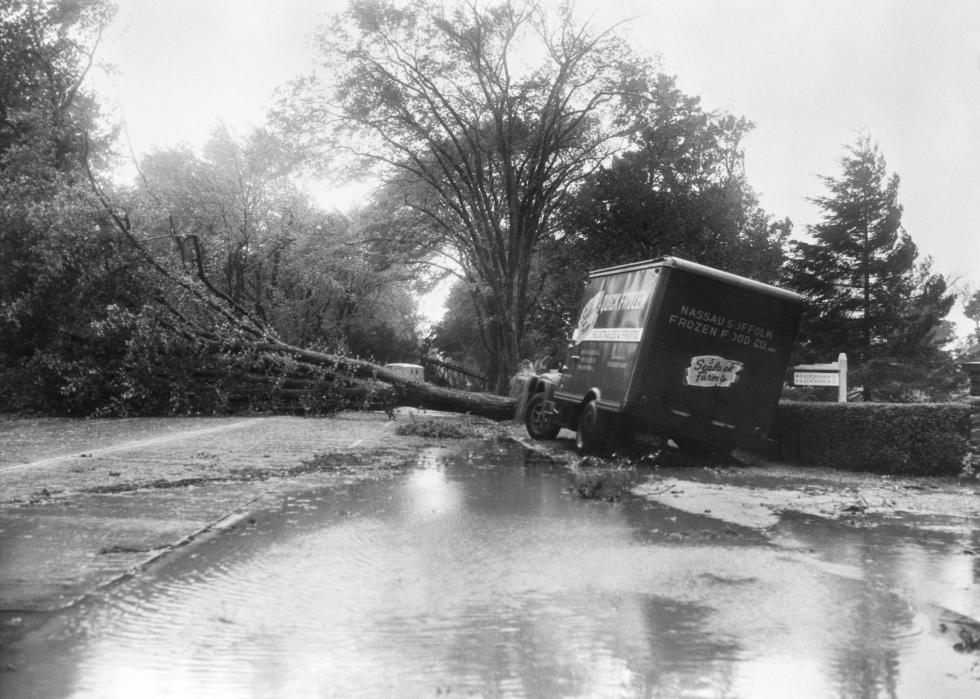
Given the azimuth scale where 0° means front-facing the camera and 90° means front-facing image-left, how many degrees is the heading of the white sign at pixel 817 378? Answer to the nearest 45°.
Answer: approximately 0°

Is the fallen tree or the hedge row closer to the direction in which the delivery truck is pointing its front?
the fallen tree

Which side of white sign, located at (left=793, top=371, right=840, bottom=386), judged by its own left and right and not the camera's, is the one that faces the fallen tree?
right

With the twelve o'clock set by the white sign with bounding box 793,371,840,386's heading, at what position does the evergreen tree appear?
The evergreen tree is roughly at 6 o'clock from the white sign.

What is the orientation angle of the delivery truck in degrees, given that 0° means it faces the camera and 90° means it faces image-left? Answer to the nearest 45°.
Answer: approximately 135°

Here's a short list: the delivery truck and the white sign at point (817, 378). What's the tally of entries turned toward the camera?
1

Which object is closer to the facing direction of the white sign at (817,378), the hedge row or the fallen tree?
the hedge row

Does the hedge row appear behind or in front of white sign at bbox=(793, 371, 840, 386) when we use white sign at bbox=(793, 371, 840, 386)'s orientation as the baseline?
in front

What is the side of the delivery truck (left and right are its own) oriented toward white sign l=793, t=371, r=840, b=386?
right

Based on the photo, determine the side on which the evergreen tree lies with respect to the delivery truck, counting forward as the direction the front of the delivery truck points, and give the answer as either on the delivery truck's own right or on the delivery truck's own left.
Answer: on the delivery truck's own right

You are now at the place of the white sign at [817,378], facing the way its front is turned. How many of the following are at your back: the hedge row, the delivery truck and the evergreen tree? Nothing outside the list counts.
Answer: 1
